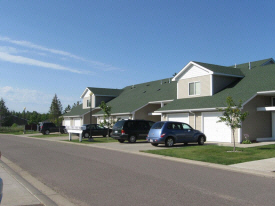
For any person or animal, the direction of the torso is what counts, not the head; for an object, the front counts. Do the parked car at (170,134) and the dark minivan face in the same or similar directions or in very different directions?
same or similar directions

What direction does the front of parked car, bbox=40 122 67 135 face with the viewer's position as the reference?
facing away from the viewer and to the right of the viewer

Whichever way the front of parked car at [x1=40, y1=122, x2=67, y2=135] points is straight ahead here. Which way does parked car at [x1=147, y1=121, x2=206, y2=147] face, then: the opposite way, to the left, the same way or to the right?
the same way

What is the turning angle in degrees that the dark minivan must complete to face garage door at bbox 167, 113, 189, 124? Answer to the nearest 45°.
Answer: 0° — it already faces it

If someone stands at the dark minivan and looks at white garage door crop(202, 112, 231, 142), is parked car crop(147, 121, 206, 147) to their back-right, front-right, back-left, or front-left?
front-right

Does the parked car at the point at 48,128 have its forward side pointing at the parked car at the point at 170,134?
no

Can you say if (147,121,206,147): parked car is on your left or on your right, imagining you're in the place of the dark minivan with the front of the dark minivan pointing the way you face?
on your right

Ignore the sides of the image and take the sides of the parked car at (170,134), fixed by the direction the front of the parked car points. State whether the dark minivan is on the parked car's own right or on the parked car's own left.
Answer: on the parked car's own left

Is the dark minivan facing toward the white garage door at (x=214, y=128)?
no

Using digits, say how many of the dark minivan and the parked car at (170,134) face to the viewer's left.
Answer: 0

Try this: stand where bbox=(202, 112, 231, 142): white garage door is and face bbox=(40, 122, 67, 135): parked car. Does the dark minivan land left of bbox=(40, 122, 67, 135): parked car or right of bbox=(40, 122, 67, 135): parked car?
left
